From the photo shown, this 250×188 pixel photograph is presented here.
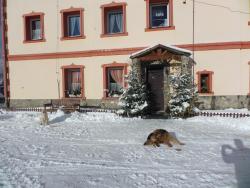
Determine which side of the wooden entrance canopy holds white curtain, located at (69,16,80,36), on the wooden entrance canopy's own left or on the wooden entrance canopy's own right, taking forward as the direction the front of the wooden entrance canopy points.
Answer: on the wooden entrance canopy's own right

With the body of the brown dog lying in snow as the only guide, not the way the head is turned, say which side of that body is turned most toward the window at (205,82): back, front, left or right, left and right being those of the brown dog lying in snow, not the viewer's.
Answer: right

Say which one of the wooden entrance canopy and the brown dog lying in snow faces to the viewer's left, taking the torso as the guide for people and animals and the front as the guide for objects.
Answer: the brown dog lying in snow

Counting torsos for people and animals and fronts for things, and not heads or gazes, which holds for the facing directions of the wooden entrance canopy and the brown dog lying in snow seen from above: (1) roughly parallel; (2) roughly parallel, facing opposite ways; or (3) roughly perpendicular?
roughly perpendicular

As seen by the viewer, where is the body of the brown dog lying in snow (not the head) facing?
to the viewer's left

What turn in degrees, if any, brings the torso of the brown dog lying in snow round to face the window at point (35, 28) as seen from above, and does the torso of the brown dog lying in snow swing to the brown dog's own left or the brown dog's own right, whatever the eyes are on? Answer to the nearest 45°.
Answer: approximately 45° to the brown dog's own right

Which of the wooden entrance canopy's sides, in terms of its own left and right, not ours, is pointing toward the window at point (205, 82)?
left

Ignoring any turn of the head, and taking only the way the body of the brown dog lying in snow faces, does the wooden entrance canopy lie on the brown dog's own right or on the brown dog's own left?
on the brown dog's own right

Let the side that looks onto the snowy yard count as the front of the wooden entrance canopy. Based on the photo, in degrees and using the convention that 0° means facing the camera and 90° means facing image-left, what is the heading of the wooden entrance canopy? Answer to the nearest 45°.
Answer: approximately 0°

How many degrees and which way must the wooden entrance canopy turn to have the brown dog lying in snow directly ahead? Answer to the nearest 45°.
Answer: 0° — it already faces it

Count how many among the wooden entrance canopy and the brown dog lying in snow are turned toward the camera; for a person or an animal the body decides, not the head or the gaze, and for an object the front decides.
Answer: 1

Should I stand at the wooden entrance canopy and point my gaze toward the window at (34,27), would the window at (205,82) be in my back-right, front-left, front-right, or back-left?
back-right

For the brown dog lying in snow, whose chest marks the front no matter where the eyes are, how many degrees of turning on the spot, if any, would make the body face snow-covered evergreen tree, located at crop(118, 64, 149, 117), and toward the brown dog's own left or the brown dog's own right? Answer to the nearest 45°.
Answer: approximately 90° to the brown dog's own right
